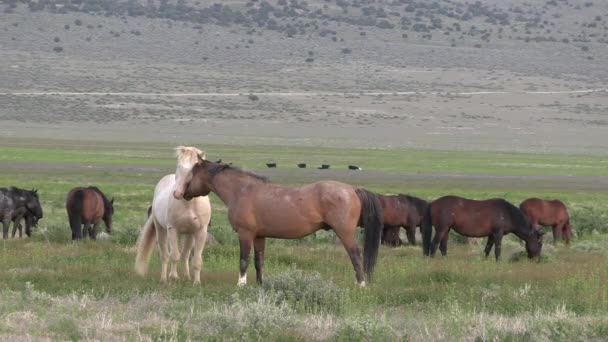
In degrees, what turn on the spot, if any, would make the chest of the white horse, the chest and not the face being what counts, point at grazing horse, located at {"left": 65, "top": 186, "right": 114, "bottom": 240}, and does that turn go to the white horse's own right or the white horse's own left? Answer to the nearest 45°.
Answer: approximately 135° to the white horse's own left

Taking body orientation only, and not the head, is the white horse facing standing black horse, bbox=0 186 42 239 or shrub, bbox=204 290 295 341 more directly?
the shrub

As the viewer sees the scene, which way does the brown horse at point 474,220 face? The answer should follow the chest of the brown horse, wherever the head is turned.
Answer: to the viewer's right

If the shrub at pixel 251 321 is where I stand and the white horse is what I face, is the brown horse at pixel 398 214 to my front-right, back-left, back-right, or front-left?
front-right

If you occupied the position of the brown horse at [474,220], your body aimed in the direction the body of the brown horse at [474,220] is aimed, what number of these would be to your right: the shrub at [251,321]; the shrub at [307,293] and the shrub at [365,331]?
3

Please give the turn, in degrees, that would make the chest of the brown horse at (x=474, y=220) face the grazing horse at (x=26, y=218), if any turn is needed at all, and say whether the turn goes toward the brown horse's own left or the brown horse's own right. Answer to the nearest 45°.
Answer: approximately 180°

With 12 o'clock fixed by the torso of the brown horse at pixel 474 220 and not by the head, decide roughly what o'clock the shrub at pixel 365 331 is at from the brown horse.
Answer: The shrub is roughly at 3 o'clock from the brown horse.

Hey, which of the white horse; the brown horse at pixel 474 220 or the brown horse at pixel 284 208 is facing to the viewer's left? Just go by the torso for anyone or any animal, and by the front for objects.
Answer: the brown horse at pixel 284 208

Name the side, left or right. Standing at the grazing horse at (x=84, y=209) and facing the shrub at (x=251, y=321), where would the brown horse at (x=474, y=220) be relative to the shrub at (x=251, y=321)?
left

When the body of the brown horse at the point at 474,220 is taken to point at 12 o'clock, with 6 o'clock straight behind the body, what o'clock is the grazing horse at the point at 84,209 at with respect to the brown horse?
The grazing horse is roughly at 6 o'clock from the brown horse.

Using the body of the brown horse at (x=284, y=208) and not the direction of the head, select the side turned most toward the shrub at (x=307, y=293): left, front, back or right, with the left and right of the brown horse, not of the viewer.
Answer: left

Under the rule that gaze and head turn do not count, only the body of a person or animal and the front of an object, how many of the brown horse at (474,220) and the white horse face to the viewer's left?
0

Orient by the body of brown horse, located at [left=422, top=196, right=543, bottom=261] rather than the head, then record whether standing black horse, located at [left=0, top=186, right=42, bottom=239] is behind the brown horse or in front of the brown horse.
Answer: behind

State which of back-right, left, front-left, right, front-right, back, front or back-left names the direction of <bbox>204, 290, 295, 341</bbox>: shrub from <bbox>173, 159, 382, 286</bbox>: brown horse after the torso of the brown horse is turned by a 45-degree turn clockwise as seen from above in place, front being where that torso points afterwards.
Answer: back-left

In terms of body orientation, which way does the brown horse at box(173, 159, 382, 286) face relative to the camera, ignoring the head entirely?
to the viewer's left
